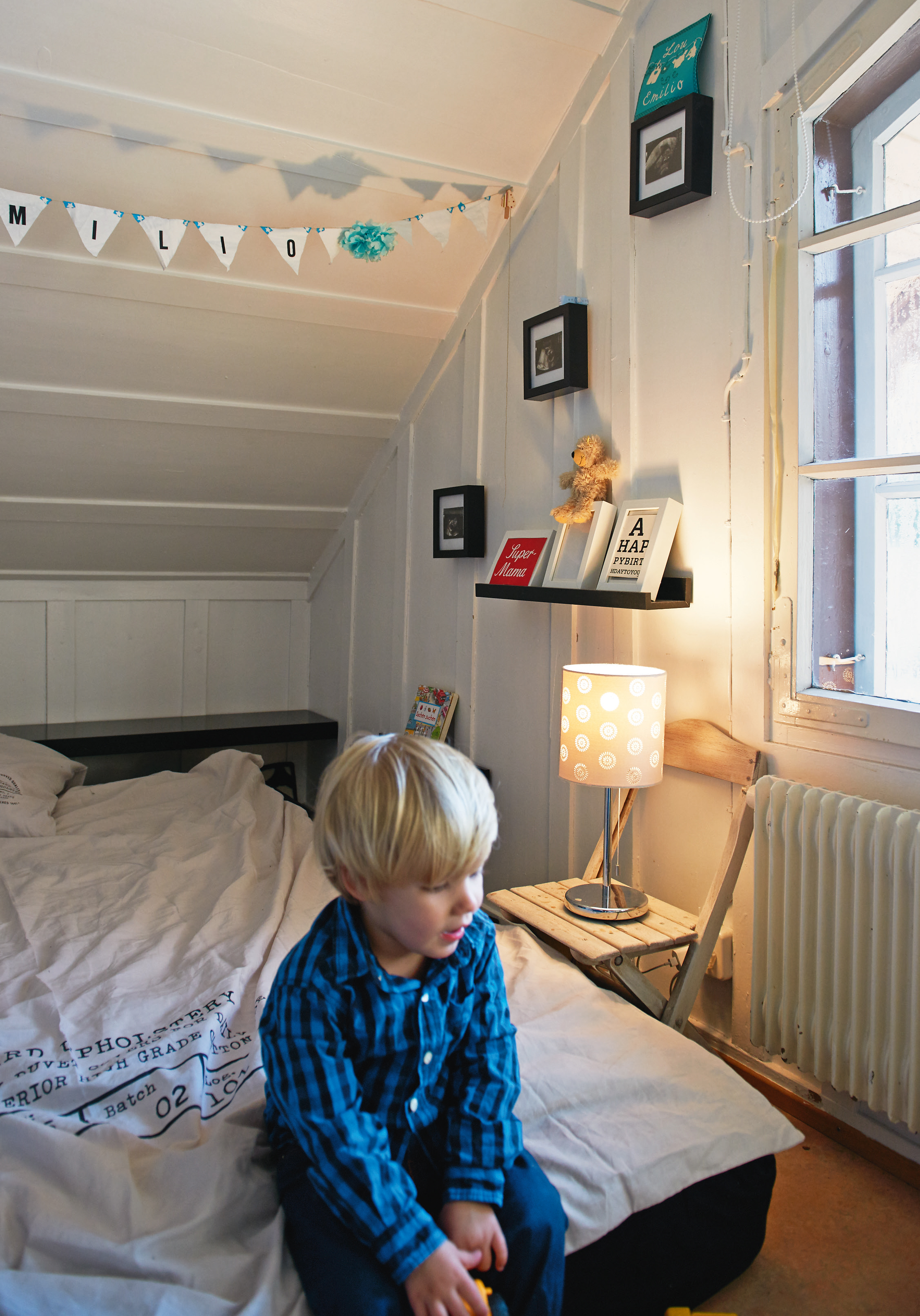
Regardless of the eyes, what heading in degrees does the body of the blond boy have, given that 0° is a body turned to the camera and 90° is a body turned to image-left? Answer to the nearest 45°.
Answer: approximately 315°

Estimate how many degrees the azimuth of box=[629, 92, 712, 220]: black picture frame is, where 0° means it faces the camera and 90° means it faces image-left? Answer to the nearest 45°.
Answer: approximately 45°

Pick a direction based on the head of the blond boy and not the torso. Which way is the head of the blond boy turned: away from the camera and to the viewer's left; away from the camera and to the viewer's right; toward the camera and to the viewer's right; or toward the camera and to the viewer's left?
toward the camera and to the viewer's right

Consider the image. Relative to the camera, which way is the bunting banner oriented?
toward the camera

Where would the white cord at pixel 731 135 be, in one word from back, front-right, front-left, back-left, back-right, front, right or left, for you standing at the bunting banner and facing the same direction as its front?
front-left

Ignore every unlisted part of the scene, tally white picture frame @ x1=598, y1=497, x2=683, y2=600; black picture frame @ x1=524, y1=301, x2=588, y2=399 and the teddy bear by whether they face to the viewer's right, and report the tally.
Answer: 0

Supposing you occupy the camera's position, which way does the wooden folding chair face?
facing the viewer and to the left of the viewer

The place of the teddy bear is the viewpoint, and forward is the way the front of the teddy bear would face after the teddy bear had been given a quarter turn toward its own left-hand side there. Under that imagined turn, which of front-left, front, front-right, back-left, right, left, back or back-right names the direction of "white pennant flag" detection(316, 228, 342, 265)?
back-right

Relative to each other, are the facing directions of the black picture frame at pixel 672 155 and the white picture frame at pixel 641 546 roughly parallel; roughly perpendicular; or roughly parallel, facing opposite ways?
roughly parallel

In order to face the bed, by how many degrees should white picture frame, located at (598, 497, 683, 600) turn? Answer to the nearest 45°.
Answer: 0° — it already faces it

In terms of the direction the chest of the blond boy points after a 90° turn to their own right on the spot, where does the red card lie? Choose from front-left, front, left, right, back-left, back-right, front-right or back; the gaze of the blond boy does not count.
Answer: back-right
